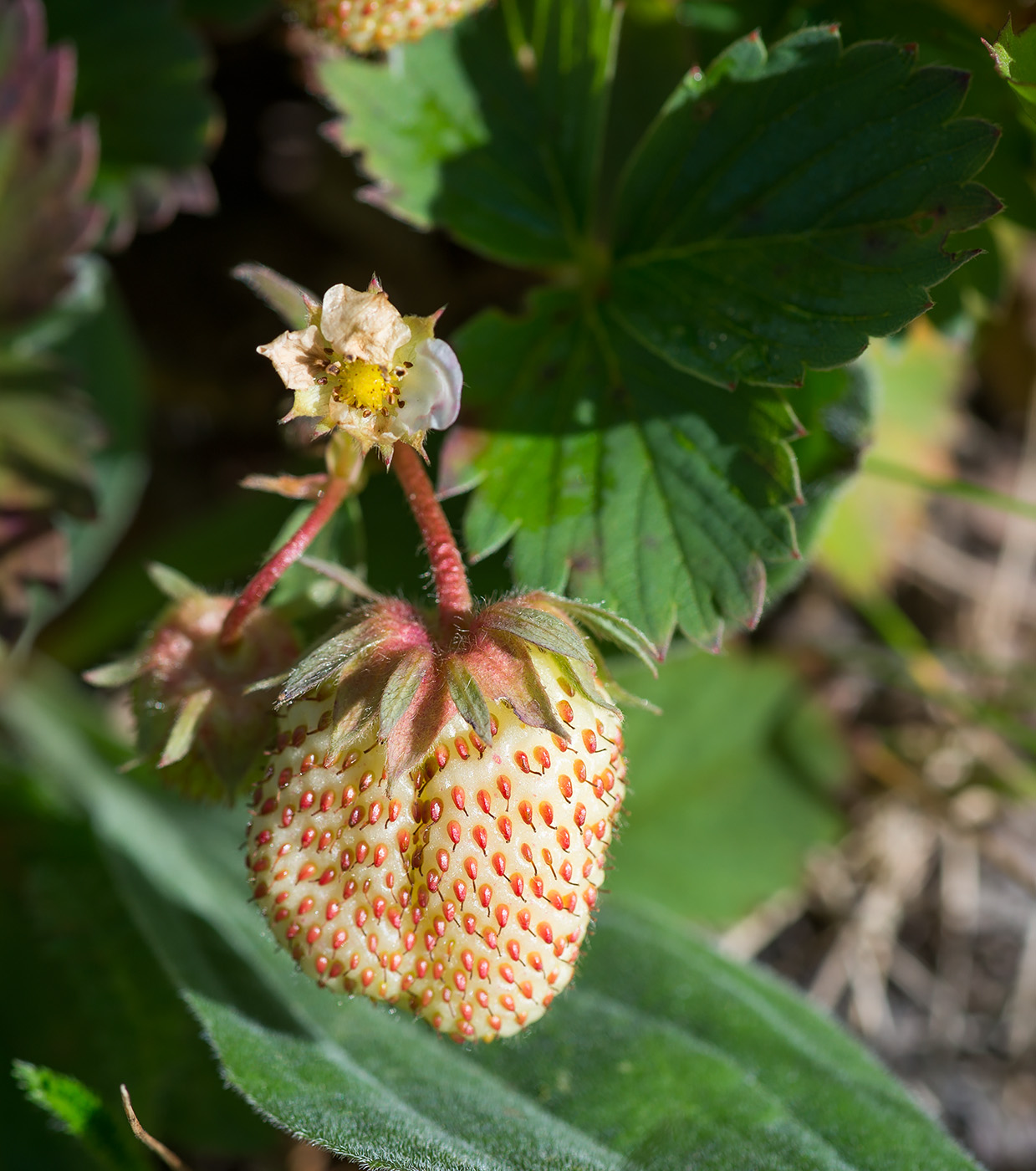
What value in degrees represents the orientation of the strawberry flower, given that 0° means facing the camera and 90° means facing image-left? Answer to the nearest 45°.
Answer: approximately 0°
